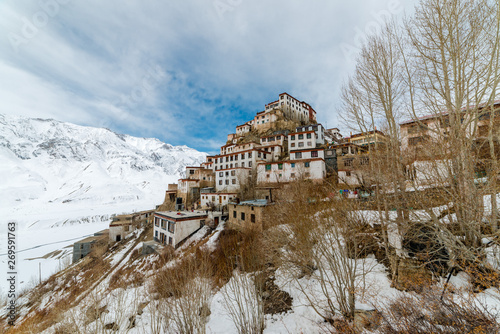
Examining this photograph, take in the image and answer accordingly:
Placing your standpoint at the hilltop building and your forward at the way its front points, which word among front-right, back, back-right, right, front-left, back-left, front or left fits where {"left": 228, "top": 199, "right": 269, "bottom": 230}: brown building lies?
front

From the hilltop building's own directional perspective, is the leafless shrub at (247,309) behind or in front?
in front

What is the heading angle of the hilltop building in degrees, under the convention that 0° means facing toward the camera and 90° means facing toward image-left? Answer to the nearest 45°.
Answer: approximately 0°
